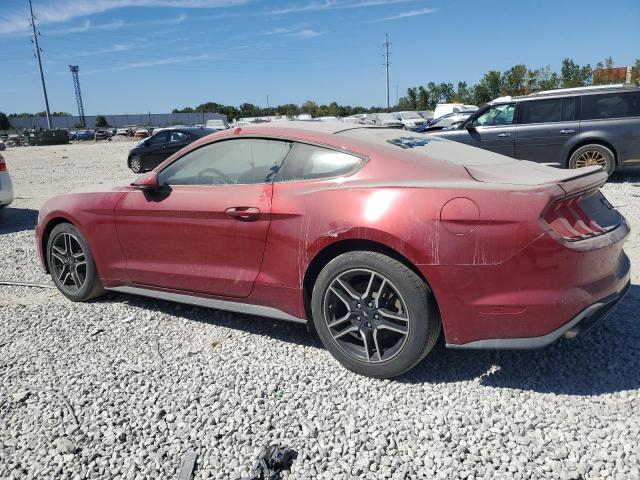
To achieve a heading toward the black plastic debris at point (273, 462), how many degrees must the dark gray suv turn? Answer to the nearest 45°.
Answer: approximately 90° to its left

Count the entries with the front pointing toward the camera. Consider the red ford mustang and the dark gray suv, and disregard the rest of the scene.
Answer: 0

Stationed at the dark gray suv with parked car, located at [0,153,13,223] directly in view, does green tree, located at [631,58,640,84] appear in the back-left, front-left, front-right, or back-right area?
back-right

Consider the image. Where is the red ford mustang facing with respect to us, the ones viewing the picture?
facing away from the viewer and to the left of the viewer

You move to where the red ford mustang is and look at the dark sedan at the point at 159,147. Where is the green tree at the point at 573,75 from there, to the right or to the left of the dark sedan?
right

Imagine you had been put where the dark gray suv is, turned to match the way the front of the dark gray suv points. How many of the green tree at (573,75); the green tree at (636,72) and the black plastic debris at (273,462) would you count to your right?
2

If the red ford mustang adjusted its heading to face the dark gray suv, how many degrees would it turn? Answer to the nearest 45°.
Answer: approximately 90° to its right

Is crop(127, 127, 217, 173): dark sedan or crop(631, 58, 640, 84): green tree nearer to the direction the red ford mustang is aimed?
the dark sedan

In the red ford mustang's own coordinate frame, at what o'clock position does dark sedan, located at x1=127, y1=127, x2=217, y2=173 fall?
The dark sedan is roughly at 1 o'clock from the red ford mustang.

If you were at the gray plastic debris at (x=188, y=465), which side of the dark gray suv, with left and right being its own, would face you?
left

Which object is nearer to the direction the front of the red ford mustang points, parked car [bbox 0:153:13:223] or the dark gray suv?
the parked car

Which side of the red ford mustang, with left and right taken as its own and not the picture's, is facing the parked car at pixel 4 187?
front

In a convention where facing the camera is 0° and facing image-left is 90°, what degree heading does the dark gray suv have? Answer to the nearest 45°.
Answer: approximately 90°

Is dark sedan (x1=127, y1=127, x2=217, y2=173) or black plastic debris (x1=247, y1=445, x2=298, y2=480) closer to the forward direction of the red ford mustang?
the dark sedan

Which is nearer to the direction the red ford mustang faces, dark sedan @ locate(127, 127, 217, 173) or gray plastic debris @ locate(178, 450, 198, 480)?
the dark sedan
